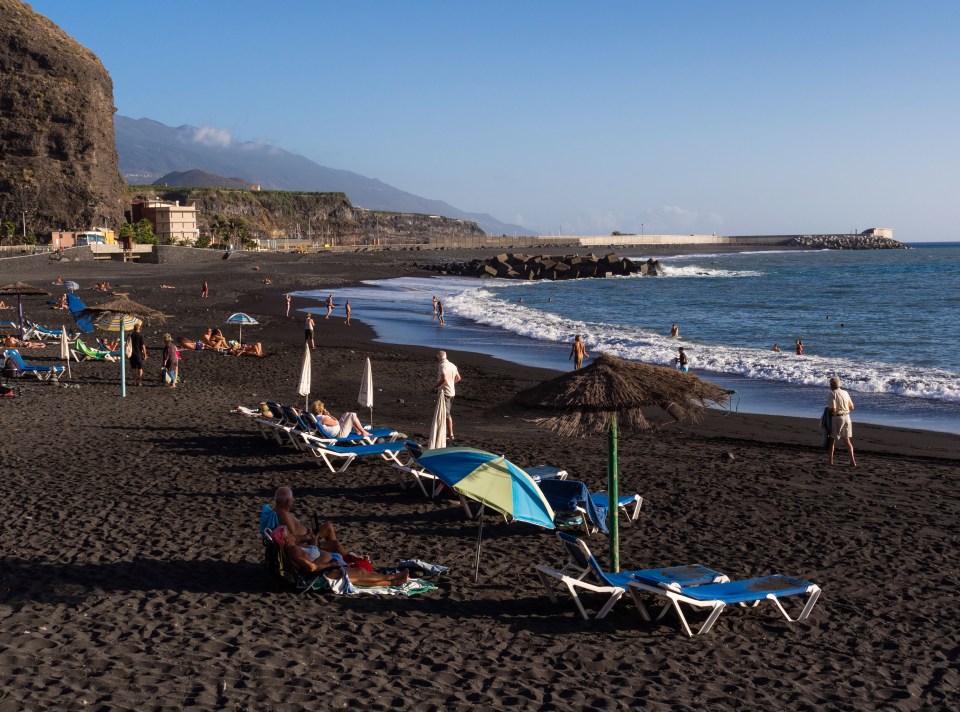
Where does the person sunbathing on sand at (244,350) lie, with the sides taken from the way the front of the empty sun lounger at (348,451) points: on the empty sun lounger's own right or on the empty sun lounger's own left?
on the empty sun lounger's own left

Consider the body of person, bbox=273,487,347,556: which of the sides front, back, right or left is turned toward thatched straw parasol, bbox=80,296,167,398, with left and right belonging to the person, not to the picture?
left

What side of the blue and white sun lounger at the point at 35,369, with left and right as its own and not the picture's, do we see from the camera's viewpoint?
right

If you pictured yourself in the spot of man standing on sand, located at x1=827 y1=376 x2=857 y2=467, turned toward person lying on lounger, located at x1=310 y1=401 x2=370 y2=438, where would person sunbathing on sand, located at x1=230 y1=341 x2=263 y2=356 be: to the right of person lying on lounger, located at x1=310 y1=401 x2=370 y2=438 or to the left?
right

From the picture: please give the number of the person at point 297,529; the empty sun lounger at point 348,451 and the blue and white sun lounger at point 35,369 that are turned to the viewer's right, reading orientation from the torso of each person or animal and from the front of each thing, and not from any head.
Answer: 3

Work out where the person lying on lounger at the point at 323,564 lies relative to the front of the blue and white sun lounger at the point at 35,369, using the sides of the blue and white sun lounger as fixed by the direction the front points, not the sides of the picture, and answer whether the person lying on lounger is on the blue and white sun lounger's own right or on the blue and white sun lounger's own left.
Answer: on the blue and white sun lounger's own right

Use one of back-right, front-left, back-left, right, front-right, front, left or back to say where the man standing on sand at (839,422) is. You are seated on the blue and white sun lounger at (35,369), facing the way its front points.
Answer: front-right

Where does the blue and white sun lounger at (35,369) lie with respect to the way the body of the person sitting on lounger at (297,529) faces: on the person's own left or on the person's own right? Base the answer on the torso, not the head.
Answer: on the person's own left

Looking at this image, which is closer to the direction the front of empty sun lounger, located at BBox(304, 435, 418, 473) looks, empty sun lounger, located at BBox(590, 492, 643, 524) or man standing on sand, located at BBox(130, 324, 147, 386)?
the empty sun lounger

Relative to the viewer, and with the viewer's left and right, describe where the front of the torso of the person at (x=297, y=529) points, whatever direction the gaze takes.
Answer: facing to the right of the viewer

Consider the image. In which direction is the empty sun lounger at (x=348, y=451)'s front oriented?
to the viewer's right

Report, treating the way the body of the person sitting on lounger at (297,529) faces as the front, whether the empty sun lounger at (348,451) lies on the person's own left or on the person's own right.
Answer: on the person's own left
